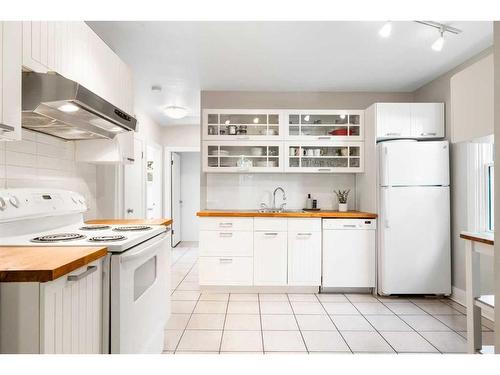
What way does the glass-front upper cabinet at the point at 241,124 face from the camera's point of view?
toward the camera

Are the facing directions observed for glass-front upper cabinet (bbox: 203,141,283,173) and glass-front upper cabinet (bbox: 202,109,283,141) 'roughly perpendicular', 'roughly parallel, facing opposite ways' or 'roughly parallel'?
roughly parallel

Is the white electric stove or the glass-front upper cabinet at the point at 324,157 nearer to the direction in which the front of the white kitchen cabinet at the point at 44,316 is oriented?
the glass-front upper cabinet

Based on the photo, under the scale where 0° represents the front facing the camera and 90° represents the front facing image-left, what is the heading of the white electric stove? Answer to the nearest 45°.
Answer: approximately 315°

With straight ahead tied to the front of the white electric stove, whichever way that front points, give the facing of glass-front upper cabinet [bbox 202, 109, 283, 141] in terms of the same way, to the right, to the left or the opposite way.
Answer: to the right

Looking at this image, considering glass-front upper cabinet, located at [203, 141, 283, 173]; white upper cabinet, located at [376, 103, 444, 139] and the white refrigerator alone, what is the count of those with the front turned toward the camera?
3

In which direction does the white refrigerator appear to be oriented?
toward the camera

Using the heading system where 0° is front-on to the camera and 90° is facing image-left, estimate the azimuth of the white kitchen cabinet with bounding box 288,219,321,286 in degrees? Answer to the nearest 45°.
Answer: approximately 0°

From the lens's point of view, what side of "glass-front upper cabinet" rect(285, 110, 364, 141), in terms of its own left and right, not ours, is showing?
front

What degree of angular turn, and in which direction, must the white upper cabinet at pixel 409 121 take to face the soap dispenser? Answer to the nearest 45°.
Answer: approximately 90° to its right

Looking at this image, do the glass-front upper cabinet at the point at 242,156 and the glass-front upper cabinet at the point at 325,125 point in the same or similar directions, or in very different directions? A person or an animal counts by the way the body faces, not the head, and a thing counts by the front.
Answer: same or similar directions

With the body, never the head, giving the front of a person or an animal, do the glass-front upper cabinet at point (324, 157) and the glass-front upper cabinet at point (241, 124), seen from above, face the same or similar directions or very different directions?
same or similar directions

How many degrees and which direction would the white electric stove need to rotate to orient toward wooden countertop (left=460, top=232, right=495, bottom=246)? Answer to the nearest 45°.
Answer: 0° — it already faces it

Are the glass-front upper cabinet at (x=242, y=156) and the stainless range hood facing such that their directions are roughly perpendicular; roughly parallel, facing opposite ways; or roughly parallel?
roughly perpendicular

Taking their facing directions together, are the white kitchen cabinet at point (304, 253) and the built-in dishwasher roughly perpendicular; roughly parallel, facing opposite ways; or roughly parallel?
roughly parallel
